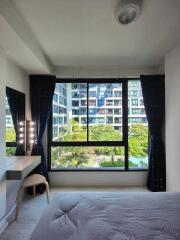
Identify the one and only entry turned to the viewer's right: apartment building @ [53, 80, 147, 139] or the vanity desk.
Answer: the vanity desk

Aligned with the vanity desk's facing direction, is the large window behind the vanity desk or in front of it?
in front

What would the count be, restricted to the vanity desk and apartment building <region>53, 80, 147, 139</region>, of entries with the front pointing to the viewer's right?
1

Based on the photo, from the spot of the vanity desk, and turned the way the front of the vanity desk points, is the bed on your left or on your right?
on your right

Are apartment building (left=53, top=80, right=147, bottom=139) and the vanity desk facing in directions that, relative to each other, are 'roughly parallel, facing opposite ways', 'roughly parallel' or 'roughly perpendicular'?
roughly perpendicular

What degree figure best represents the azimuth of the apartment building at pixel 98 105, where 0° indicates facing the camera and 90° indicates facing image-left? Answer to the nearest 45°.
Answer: approximately 0°

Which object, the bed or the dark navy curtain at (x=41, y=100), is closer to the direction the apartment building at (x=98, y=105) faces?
the bed

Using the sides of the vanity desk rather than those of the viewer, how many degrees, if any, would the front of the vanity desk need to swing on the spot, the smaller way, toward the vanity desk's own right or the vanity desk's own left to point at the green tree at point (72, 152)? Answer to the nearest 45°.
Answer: approximately 45° to the vanity desk's own left

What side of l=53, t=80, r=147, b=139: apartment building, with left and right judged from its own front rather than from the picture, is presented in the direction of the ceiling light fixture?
front

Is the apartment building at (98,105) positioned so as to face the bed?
yes

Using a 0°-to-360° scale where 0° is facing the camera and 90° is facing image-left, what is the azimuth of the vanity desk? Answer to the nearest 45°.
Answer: approximately 270°
